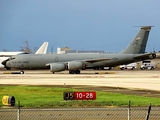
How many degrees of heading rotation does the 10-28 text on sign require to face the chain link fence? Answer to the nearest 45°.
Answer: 0° — it already faces it

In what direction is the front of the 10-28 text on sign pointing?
toward the camera
